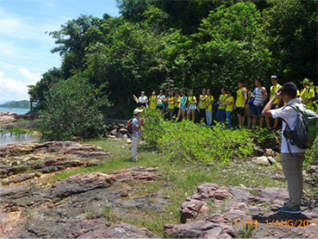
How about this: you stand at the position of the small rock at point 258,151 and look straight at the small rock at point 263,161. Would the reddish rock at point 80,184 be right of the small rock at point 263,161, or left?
right

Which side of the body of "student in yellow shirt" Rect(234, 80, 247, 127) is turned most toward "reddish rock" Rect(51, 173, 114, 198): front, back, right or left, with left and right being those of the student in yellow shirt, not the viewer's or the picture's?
front

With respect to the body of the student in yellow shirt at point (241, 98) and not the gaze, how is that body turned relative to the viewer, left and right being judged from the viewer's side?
facing the viewer and to the left of the viewer

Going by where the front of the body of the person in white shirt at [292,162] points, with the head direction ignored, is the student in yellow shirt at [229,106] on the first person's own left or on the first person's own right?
on the first person's own right

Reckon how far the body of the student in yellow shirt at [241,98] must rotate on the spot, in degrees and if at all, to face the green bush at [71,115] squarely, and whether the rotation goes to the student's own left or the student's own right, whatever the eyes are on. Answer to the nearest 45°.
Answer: approximately 45° to the student's own right

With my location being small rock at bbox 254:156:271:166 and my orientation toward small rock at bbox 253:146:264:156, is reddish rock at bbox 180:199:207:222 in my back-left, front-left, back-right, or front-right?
back-left

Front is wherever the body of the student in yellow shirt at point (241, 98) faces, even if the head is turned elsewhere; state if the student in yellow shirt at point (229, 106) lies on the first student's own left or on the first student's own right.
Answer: on the first student's own right

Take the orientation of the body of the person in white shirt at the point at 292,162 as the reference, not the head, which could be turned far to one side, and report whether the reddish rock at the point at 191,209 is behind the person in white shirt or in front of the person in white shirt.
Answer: in front

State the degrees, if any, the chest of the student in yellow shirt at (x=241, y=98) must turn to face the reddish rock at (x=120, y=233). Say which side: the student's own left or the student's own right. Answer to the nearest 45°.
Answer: approximately 45° to the student's own left

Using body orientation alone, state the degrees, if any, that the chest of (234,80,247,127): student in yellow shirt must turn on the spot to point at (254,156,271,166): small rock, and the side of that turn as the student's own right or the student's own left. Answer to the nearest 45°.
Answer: approximately 45° to the student's own left
